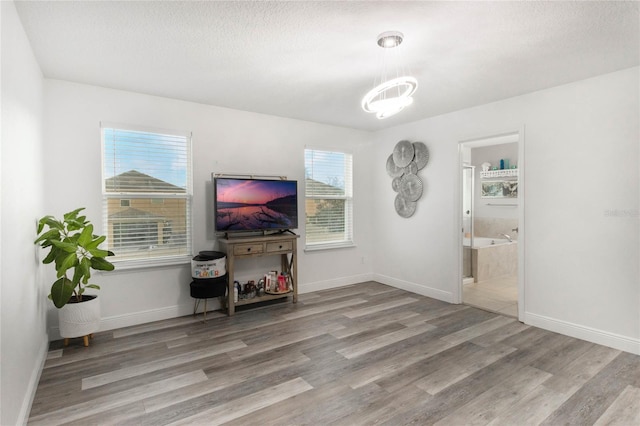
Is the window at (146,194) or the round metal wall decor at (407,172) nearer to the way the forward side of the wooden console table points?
the round metal wall decor

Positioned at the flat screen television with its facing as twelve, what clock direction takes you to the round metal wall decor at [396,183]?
The round metal wall decor is roughly at 10 o'clock from the flat screen television.

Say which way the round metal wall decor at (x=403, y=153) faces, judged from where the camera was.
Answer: facing the viewer and to the left of the viewer

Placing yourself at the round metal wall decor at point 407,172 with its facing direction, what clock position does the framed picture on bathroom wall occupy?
The framed picture on bathroom wall is roughly at 6 o'clock from the round metal wall decor.

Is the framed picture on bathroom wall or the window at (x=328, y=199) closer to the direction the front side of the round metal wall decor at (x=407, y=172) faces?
the window

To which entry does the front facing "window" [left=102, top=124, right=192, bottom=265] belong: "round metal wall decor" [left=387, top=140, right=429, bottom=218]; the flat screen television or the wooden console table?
the round metal wall decor

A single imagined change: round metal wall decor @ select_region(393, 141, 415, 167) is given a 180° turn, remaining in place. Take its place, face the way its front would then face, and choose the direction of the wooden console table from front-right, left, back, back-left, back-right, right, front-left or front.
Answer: back

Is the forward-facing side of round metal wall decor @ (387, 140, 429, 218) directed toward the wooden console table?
yes

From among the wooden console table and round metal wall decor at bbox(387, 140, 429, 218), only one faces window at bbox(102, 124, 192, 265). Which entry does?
the round metal wall decor

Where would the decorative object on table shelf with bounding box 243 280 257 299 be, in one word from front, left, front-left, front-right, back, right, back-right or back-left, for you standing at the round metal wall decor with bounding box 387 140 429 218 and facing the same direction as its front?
front

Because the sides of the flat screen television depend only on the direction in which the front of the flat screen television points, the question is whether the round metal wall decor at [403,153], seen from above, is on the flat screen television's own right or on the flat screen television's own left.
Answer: on the flat screen television's own left

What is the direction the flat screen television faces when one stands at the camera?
facing the viewer and to the right of the viewer

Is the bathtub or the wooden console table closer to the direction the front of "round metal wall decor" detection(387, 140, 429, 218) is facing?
the wooden console table

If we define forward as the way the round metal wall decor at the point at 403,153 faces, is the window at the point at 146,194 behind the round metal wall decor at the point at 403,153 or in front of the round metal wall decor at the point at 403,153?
in front

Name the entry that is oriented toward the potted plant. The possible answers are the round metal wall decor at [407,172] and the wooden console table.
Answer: the round metal wall decor

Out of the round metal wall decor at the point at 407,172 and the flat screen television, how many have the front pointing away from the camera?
0

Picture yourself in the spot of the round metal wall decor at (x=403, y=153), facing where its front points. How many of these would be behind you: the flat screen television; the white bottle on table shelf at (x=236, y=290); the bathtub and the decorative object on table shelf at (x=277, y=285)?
1

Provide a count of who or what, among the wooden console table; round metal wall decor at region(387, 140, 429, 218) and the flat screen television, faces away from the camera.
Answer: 0
